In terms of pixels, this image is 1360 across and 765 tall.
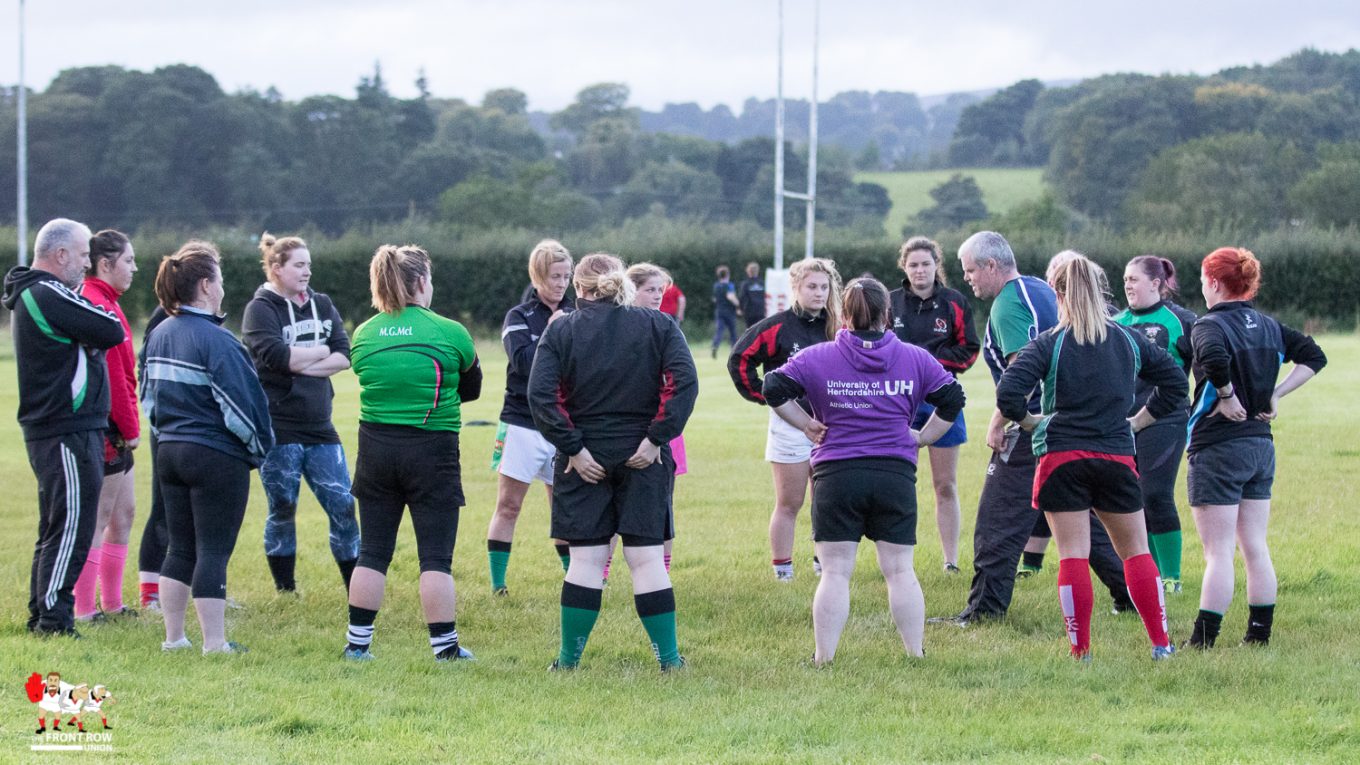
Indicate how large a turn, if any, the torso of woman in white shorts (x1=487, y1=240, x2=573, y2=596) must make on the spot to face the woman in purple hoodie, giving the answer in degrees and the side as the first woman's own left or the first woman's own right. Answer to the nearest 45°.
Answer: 0° — they already face them

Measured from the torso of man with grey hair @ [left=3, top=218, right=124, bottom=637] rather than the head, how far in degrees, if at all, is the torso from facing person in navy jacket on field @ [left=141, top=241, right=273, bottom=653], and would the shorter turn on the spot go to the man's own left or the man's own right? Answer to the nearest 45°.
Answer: approximately 45° to the man's own right

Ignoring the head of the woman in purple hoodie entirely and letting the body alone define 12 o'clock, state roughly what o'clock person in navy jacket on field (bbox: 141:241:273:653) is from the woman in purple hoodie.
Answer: The person in navy jacket on field is roughly at 9 o'clock from the woman in purple hoodie.

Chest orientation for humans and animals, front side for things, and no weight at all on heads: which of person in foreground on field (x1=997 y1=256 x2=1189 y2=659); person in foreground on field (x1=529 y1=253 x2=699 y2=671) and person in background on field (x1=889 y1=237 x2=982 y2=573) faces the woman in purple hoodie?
person in background on field (x1=889 y1=237 x2=982 y2=573)

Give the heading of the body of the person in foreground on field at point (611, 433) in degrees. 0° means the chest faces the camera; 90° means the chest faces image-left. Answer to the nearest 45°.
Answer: approximately 180°

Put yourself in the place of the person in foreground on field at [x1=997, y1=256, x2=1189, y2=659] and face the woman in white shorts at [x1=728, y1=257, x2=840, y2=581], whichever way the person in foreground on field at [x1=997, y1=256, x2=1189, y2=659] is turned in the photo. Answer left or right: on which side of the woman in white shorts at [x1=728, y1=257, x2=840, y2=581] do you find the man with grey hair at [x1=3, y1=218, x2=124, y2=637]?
left

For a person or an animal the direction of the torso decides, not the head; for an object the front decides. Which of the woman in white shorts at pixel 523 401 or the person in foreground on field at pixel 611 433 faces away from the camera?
the person in foreground on field

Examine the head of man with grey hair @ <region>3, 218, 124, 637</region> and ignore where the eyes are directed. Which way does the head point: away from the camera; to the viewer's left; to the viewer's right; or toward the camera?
to the viewer's right

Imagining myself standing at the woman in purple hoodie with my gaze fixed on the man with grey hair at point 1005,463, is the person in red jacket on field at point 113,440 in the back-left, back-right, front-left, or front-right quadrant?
back-left

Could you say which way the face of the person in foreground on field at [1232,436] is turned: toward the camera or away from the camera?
away from the camera

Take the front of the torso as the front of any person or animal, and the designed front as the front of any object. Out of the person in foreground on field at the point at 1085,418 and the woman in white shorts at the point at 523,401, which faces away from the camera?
the person in foreground on field

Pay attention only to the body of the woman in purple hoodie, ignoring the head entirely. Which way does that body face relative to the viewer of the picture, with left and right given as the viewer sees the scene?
facing away from the viewer

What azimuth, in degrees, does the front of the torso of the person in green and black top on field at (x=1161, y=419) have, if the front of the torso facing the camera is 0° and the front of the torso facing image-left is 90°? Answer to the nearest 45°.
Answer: approximately 45°

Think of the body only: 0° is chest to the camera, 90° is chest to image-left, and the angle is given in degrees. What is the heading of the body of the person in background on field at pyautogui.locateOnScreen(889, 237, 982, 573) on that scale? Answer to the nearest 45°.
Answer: approximately 0°

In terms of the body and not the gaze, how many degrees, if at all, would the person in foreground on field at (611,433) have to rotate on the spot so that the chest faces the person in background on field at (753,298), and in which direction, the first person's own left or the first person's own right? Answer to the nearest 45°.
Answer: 0° — they already face them

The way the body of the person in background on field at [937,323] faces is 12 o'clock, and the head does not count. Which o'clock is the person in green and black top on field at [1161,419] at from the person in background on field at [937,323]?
the person in green and black top on field at [1161,419] is roughly at 10 o'clock from the person in background on field at [937,323].

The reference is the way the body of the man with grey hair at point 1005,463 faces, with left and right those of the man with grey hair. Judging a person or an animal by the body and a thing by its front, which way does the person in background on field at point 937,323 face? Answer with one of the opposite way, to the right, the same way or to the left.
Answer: to the left

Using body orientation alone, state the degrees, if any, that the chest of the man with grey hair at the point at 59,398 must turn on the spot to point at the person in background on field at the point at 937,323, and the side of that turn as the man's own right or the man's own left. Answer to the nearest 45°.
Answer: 0° — they already face them
